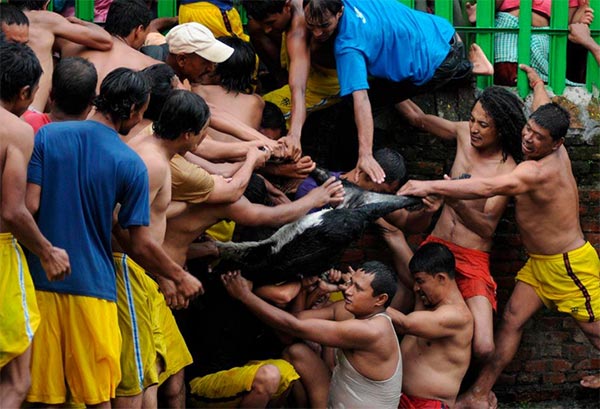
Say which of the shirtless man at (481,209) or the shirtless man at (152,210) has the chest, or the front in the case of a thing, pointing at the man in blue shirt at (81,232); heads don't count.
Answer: the shirtless man at (481,209)

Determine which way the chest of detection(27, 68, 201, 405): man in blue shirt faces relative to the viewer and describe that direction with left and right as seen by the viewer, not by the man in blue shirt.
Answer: facing away from the viewer and to the right of the viewer

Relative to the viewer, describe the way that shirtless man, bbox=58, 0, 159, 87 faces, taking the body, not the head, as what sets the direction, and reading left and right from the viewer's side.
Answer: facing away from the viewer and to the right of the viewer

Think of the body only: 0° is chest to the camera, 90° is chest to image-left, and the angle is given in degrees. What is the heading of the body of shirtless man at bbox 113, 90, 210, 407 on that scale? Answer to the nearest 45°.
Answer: approximately 270°

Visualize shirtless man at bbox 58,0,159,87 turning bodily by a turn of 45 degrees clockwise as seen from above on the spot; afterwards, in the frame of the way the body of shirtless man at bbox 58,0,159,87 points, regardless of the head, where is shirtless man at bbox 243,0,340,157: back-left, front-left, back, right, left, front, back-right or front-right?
front

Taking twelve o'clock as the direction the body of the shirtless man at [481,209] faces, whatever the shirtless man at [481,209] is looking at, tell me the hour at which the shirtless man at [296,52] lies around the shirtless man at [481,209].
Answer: the shirtless man at [296,52] is roughly at 2 o'clock from the shirtless man at [481,209].
